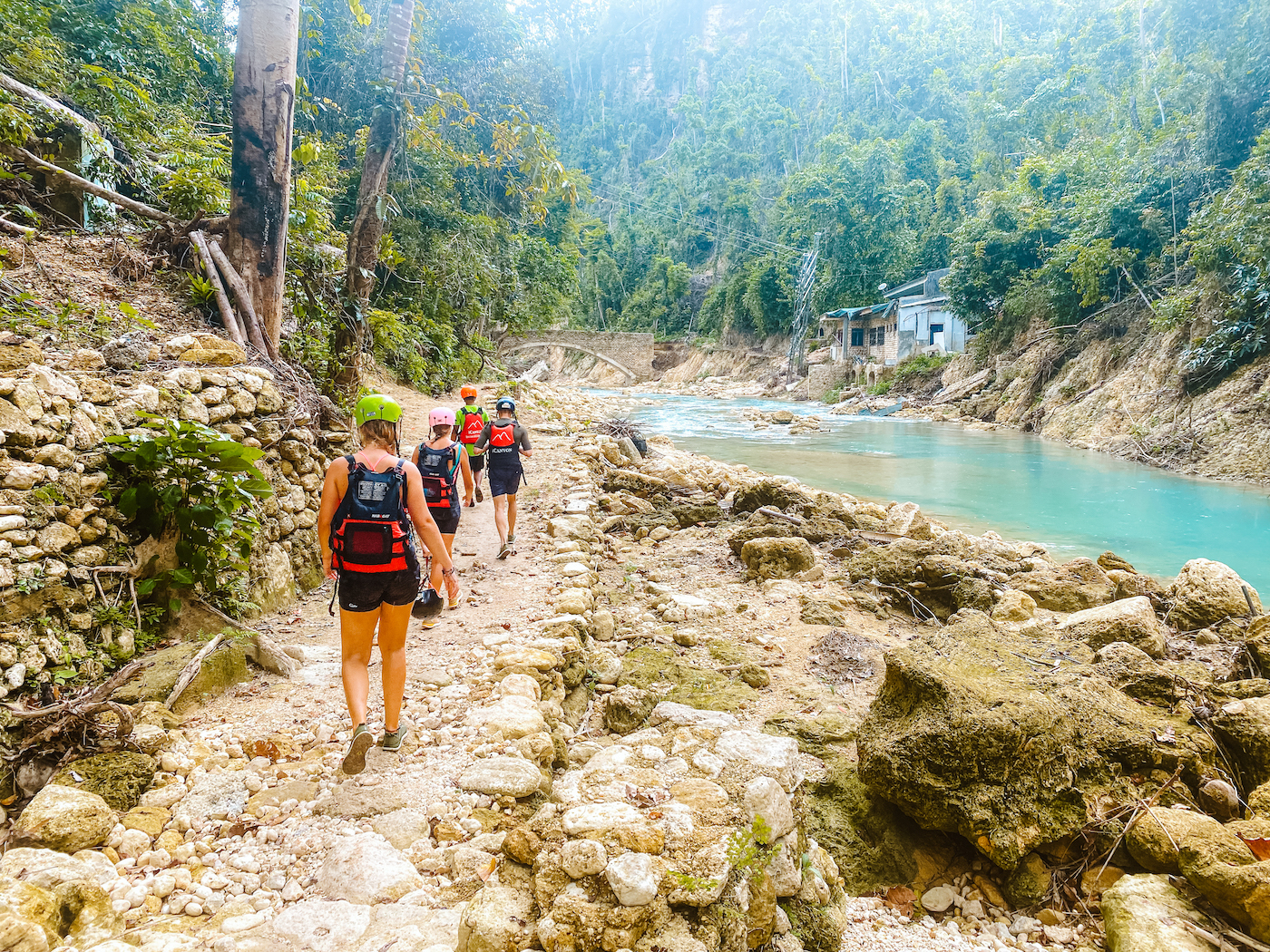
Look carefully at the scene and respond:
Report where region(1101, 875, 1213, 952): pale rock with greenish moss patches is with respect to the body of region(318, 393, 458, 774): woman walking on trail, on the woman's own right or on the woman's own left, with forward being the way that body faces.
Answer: on the woman's own right

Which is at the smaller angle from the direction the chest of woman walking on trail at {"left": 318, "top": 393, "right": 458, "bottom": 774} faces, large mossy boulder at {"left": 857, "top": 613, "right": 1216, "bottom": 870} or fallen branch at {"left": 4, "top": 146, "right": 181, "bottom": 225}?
the fallen branch

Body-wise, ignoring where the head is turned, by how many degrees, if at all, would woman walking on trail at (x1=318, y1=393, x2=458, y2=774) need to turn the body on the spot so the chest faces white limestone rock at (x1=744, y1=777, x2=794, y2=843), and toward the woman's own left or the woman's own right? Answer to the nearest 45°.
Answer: approximately 135° to the woman's own right

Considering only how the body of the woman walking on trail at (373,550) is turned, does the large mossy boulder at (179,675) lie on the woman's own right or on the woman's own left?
on the woman's own left

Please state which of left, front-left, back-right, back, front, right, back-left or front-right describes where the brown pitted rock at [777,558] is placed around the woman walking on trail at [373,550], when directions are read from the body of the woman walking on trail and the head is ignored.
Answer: front-right

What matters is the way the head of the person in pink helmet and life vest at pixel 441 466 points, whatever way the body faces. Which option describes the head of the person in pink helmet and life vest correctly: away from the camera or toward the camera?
away from the camera

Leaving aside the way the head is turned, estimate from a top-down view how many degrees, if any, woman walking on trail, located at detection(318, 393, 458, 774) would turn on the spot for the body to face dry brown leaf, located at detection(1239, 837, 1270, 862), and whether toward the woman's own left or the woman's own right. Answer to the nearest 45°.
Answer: approximately 135° to the woman's own right

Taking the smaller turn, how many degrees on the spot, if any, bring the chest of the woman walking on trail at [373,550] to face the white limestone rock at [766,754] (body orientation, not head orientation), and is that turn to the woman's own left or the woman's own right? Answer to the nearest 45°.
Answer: approximately 135° to the woman's own right

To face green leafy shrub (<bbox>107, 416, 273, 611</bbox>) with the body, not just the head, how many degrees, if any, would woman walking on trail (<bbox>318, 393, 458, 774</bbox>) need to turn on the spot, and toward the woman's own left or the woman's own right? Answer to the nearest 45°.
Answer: approximately 45° to the woman's own left

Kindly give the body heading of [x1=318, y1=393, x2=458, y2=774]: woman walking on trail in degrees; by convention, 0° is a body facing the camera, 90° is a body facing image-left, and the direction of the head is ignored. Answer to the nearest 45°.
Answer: approximately 180°

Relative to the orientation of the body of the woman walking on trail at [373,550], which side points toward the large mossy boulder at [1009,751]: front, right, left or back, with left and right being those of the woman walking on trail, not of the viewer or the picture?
right

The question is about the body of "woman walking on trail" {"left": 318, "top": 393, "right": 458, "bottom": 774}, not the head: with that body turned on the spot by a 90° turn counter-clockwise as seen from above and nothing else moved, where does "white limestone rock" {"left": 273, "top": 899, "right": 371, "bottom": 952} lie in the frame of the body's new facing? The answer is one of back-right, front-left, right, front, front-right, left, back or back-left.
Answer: left

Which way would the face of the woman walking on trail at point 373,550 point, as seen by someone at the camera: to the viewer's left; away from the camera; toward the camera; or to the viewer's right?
away from the camera

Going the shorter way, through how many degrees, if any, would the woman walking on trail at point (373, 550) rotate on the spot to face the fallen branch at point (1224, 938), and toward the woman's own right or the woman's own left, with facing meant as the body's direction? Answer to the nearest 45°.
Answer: approximately 135° to the woman's own right

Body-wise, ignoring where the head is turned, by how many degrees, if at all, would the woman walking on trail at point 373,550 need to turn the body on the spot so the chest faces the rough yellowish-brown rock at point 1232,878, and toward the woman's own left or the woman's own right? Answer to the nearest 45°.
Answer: approximately 135° to the woman's own right

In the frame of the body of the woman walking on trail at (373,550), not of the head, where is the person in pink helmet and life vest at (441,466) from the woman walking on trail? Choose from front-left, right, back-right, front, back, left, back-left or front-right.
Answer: front

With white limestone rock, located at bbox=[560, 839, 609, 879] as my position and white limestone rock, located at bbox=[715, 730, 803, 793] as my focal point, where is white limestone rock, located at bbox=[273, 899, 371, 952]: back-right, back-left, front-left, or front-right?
back-left
